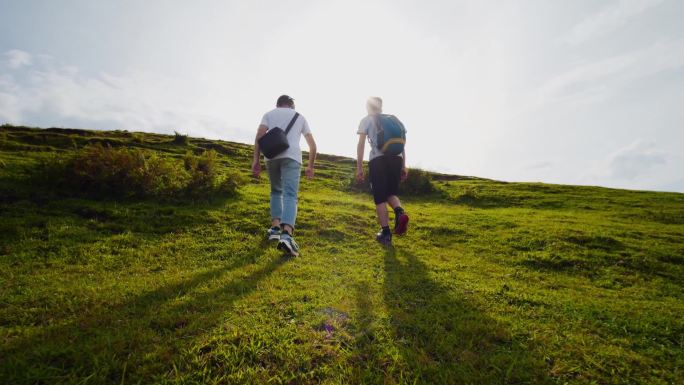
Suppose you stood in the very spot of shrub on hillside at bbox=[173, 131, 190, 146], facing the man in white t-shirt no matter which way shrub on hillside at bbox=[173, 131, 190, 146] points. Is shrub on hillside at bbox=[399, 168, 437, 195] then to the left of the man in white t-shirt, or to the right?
left

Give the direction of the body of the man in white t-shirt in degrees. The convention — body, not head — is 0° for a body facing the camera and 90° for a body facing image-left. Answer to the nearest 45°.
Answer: approximately 180°

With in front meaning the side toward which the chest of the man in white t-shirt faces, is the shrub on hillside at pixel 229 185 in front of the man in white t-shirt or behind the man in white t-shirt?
in front

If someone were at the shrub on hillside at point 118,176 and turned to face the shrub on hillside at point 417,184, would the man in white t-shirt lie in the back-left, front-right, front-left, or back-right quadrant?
front-right

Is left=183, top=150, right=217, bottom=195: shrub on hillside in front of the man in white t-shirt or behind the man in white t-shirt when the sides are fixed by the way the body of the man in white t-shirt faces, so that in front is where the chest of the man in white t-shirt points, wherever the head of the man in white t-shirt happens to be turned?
in front

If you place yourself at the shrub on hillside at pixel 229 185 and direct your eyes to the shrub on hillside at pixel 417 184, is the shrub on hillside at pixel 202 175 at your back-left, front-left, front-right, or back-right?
back-left

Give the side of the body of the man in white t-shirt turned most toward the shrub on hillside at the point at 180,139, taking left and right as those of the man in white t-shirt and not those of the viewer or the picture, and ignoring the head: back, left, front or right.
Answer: front
